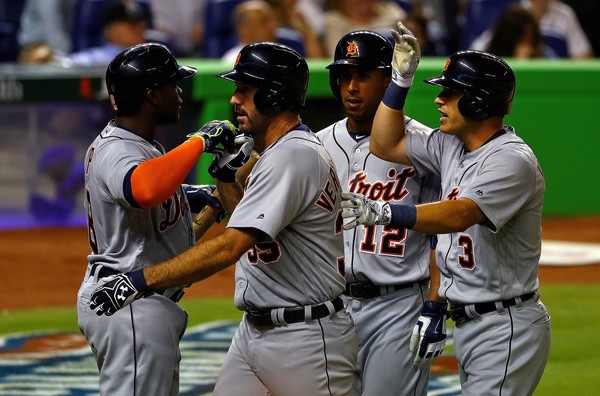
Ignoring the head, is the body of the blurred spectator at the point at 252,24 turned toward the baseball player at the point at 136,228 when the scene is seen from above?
yes

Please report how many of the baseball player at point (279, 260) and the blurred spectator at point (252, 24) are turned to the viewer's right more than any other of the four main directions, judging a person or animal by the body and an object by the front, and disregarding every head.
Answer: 0

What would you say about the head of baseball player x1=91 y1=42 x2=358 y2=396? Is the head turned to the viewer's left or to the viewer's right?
to the viewer's left

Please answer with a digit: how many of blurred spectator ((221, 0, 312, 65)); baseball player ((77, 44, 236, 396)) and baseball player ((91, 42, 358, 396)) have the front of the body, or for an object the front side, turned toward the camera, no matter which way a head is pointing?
1

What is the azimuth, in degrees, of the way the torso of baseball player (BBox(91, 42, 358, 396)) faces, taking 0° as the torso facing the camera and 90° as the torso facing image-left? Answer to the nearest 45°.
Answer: approximately 90°

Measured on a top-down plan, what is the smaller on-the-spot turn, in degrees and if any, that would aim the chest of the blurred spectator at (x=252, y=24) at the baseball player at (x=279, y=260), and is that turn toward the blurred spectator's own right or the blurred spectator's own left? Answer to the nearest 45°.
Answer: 0° — they already face them

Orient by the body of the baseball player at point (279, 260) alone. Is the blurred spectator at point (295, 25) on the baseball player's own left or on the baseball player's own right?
on the baseball player's own right

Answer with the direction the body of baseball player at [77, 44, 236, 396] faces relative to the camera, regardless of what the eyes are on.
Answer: to the viewer's right

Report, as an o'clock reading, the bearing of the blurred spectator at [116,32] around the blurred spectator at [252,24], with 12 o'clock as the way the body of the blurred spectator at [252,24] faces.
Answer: the blurred spectator at [116,32] is roughly at 3 o'clock from the blurred spectator at [252,24].

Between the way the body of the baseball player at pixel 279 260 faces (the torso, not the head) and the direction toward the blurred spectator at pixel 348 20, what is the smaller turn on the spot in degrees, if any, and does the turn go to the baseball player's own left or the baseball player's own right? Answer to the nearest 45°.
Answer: approximately 90° to the baseball player's own right

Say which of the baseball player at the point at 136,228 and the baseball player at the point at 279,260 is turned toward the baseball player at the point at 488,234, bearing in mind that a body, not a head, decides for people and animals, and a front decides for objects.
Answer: the baseball player at the point at 136,228

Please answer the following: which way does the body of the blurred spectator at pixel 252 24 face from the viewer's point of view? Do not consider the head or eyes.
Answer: toward the camera
